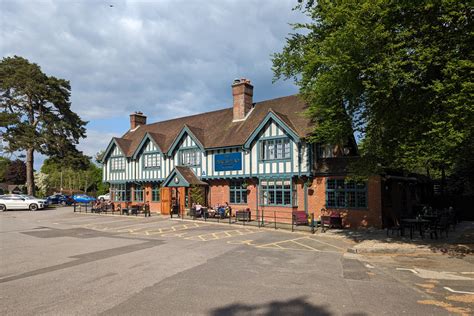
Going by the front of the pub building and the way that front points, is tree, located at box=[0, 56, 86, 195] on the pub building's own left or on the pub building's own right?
on the pub building's own right

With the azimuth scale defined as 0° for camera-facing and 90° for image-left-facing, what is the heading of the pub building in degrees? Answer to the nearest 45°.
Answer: approximately 45°

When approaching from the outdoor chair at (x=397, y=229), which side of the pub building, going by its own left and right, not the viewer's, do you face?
left

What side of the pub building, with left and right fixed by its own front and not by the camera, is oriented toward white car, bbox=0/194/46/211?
right
